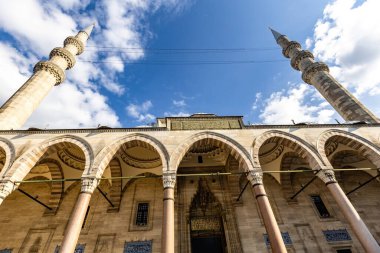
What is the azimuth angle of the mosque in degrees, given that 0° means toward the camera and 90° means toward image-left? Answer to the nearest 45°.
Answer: approximately 0°

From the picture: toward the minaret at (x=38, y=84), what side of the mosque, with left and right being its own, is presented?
right

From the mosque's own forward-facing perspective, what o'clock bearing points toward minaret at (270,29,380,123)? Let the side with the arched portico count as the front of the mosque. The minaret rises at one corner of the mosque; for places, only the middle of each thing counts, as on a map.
The minaret is roughly at 9 o'clock from the mosque.
